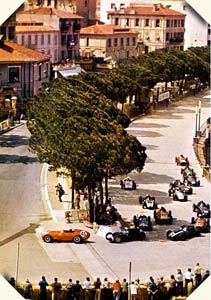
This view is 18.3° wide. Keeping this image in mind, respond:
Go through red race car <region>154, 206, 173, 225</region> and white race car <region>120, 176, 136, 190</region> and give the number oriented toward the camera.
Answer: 2

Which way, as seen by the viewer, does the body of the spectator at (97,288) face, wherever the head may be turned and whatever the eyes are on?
away from the camera

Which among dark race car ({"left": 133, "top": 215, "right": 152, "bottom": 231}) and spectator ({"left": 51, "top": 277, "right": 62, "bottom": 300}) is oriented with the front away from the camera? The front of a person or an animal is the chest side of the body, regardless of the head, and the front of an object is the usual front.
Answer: the spectator

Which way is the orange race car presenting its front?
to the viewer's left

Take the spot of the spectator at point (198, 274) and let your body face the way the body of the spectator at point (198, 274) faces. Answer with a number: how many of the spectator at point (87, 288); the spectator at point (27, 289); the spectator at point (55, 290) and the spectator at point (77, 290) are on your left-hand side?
4

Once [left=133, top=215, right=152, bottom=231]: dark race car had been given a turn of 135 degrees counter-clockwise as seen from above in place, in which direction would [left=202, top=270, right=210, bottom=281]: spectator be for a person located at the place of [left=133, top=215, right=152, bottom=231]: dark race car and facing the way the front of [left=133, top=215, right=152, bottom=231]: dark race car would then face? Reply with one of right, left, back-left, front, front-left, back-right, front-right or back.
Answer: back-right

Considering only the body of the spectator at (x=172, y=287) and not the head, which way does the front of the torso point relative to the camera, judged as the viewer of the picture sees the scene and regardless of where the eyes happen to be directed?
away from the camera

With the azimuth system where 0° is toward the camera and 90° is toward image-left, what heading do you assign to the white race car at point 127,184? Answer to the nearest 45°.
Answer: approximately 0°

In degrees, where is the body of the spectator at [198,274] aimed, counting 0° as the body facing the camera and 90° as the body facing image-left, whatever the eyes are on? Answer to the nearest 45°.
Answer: approximately 180°

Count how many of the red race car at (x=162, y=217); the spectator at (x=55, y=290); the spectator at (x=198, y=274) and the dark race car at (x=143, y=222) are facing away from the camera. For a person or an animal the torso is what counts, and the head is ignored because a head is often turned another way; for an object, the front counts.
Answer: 2

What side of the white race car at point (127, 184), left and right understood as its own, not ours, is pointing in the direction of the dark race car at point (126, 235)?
front

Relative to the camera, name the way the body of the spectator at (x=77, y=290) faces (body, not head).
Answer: away from the camera

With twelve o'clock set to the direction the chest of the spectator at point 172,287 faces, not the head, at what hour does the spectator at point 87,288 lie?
the spectator at point 87,288 is roughly at 9 o'clock from the spectator at point 172,287.
